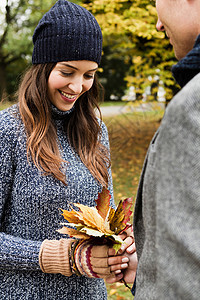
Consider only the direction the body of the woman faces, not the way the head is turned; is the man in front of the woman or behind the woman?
in front

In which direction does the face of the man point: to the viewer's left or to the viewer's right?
to the viewer's left

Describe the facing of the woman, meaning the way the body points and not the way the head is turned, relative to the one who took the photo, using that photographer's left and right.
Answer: facing the viewer and to the right of the viewer

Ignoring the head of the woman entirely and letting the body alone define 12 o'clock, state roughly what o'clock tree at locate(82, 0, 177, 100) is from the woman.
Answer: The tree is roughly at 8 o'clock from the woman.

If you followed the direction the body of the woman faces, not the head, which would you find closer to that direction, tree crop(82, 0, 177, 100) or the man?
the man

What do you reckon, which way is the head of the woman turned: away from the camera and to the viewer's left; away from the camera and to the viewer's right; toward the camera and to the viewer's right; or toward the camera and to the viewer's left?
toward the camera and to the viewer's right

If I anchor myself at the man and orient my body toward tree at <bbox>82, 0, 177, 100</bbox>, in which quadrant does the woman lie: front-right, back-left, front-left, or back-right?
front-left

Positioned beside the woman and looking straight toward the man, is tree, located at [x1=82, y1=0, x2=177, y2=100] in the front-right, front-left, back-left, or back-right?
back-left

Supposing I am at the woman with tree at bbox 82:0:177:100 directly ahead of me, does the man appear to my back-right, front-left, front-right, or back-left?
back-right
